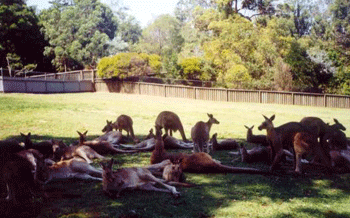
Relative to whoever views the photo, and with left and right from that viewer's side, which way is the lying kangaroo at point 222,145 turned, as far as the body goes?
facing to the left of the viewer

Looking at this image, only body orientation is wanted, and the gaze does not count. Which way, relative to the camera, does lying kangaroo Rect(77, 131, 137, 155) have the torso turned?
to the viewer's left

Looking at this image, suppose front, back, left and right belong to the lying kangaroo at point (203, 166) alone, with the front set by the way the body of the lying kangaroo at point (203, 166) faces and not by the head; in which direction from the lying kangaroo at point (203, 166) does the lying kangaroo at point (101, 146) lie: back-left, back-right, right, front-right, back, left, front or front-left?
front-right

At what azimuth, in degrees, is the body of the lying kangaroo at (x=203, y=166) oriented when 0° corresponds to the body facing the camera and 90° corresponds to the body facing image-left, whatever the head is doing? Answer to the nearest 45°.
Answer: approximately 90°

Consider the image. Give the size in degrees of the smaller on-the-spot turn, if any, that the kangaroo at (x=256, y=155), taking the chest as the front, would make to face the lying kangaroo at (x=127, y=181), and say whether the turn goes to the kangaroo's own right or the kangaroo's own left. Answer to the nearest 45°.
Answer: approximately 45° to the kangaroo's own left

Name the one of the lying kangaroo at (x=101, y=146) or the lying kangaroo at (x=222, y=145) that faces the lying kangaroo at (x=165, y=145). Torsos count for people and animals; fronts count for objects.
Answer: the lying kangaroo at (x=222, y=145)

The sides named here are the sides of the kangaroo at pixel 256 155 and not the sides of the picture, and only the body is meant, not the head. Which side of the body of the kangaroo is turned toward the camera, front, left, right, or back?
left

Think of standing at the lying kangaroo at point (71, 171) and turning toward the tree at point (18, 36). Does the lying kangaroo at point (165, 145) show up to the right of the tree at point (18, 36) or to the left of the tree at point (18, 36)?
right

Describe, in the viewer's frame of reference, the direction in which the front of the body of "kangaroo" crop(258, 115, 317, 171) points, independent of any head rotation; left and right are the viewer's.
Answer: facing to the left of the viewer

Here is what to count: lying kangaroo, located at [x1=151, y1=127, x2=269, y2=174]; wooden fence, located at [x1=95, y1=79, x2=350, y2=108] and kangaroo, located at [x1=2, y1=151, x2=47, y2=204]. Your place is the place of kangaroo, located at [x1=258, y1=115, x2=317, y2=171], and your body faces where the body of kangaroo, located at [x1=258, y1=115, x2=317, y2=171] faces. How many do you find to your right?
1

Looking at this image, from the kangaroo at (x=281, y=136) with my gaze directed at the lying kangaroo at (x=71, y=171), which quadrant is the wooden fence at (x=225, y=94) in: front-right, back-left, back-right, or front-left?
back-right
